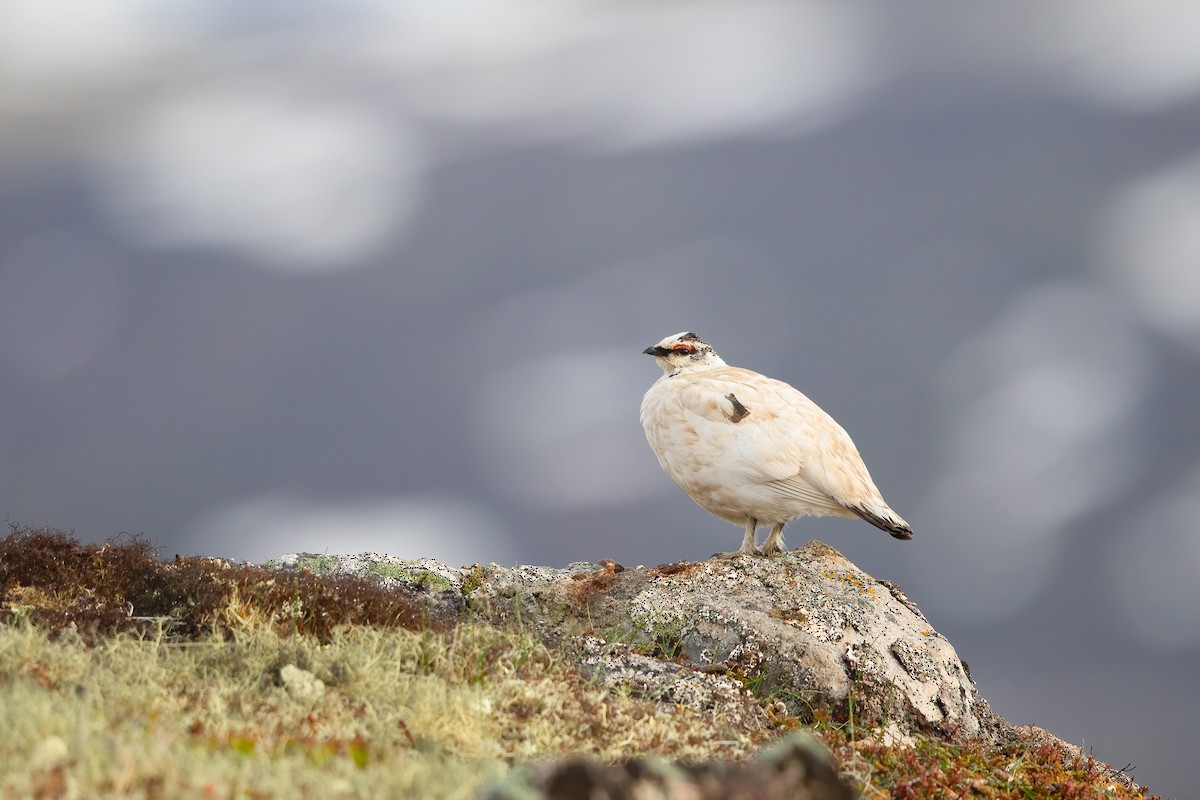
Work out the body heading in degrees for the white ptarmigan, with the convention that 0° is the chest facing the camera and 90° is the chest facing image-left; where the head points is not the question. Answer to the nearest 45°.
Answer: approximately 90°

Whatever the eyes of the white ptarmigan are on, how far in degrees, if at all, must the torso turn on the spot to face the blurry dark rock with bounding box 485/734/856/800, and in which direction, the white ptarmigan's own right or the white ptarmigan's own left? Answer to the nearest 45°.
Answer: approximately 90° to the white ptarmigan's own left
